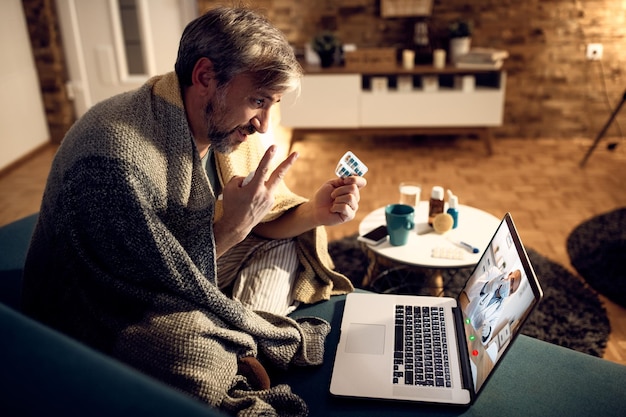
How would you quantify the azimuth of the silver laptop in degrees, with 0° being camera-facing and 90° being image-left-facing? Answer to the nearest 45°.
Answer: approximately 90°

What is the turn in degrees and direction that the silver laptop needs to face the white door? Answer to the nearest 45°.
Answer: approximately 45° to its right

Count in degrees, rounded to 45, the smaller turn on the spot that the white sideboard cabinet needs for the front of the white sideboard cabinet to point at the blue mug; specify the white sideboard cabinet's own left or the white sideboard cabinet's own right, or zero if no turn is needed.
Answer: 0° — it already faces it

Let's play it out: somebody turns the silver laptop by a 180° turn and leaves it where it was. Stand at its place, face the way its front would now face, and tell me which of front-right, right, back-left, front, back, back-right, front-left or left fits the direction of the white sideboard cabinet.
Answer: left

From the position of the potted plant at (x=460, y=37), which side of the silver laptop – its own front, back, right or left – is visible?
right

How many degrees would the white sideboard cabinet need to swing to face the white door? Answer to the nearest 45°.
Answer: approximately 90° to its right

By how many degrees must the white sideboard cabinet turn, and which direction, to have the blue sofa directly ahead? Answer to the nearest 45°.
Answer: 0° — it already faces it

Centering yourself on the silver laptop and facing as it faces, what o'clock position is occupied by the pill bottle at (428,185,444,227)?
The pill bottle is roughly at 3 o'clock from the silver laptop.

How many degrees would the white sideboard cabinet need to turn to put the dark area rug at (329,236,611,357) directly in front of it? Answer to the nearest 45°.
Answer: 0° — it already faces it
